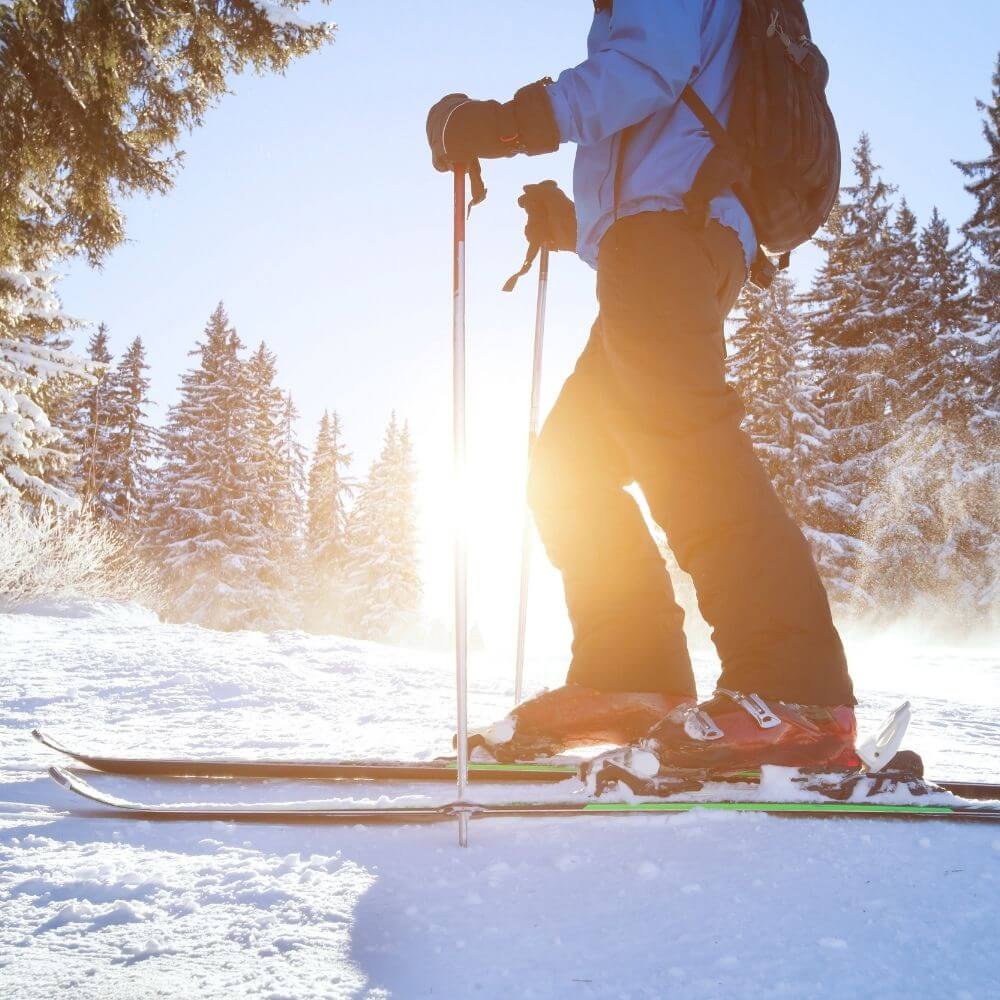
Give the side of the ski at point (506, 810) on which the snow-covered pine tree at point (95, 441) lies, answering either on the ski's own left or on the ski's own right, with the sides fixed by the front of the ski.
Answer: on the ski's own right

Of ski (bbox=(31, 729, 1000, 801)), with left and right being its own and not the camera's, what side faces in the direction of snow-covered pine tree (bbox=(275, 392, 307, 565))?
right

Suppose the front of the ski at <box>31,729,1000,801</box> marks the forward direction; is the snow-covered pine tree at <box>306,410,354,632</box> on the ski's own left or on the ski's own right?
on the ski's own right

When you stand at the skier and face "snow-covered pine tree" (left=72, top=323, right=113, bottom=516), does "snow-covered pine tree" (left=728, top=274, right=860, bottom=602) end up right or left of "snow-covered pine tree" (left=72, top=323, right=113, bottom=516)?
right

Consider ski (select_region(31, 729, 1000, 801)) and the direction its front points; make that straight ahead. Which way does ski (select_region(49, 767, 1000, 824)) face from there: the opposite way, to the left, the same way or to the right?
the same way

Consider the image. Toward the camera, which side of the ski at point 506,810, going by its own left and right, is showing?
left

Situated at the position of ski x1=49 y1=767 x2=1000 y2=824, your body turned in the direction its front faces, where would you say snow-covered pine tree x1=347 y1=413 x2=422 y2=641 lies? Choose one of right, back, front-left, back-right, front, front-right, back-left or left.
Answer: right

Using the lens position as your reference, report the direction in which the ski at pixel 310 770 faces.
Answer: facing to the left of the viewer

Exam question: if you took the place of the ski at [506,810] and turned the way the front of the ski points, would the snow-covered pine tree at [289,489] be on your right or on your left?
on your right

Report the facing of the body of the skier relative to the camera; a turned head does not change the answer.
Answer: to the viewer's left

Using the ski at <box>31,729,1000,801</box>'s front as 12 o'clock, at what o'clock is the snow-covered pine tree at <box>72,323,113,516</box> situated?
The snow-covered pine tree is roughly at 2 o'clock from the ski.

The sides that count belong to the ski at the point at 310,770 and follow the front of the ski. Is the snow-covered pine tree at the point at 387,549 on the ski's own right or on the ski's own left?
on the ski's own right
